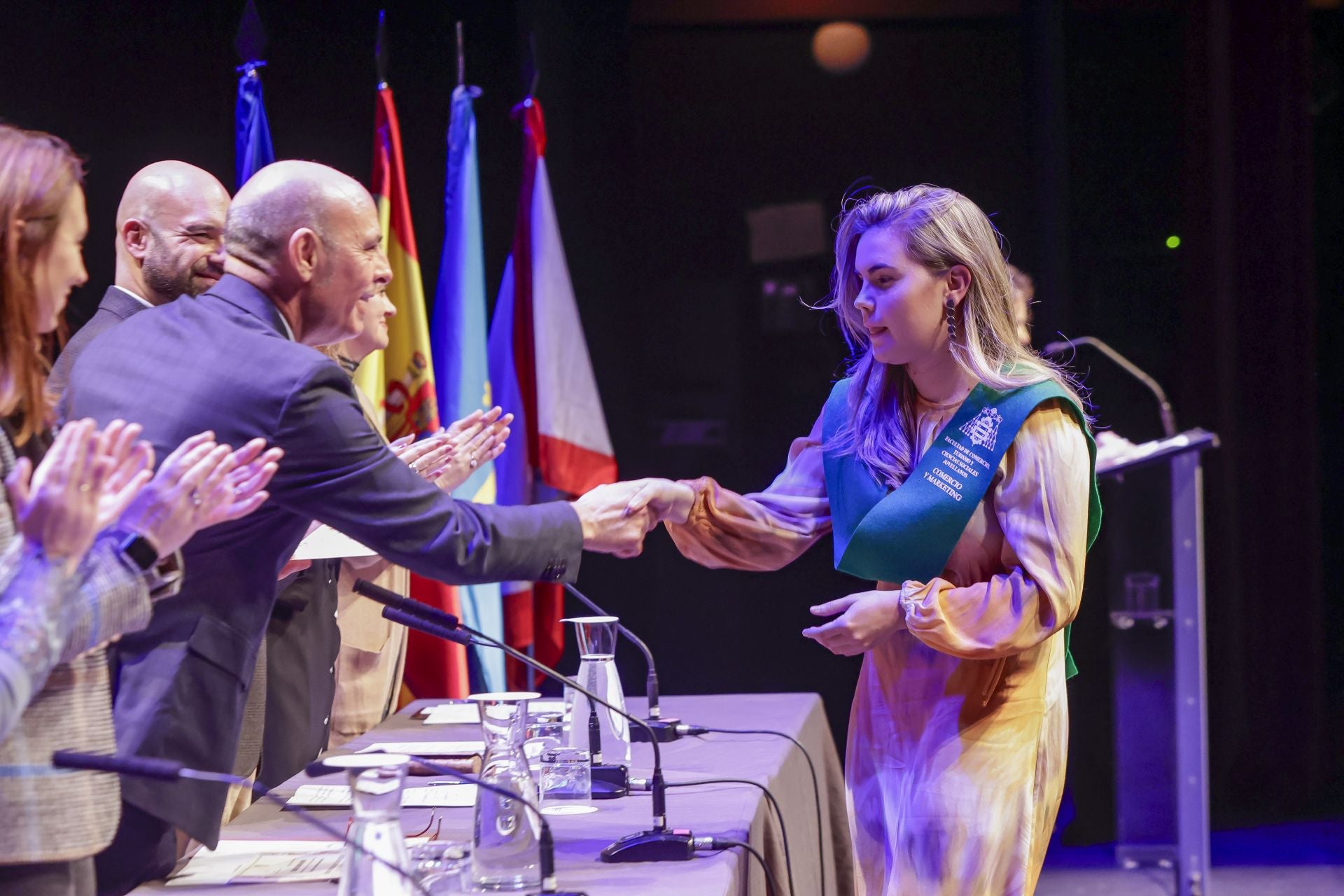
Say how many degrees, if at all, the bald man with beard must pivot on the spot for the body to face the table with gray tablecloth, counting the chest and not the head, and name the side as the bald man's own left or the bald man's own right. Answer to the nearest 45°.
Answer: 0° — they already face it

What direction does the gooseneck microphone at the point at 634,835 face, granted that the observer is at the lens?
facing to the left of the viewer

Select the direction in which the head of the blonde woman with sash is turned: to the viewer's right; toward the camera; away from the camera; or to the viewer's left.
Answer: to the viewer's left

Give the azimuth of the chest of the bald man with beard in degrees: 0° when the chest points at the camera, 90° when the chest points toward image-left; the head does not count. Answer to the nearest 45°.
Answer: approximately 315°

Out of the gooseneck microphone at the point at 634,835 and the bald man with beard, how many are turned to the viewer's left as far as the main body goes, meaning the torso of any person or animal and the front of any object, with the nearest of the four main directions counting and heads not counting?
1

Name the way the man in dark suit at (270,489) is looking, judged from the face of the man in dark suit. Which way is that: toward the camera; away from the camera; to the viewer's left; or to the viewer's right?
to the viewer's right

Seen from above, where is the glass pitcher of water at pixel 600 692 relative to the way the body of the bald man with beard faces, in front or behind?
in front

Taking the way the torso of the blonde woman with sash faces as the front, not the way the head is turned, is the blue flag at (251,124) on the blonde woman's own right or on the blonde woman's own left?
on the blonde woman's own right

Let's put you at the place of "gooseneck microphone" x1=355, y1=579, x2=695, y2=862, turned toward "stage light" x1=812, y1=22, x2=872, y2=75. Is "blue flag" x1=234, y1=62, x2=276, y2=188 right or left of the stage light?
left

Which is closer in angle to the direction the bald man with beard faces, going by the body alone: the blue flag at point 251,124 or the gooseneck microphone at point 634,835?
the gooseneck microphone
